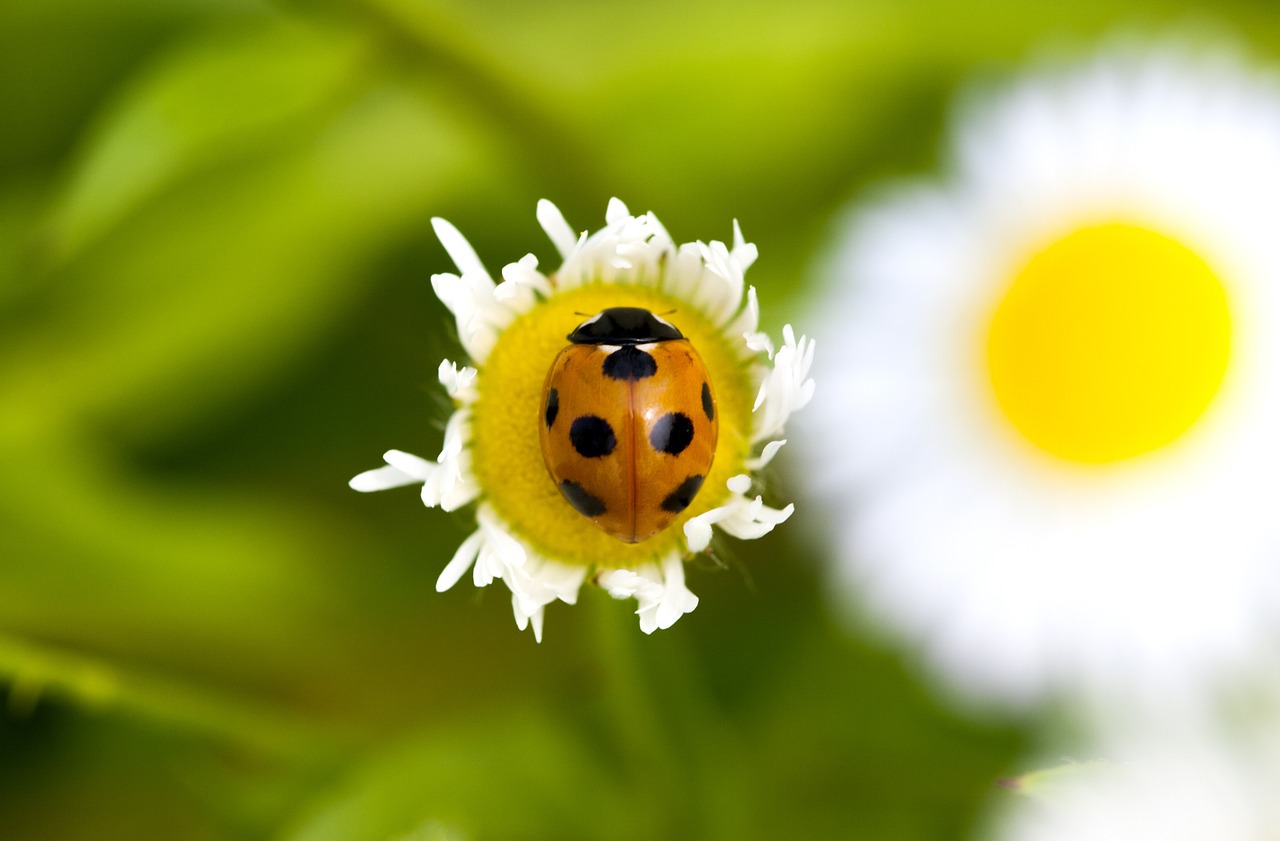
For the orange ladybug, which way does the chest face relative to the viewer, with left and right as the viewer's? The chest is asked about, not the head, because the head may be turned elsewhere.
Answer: facing away from the viewer
